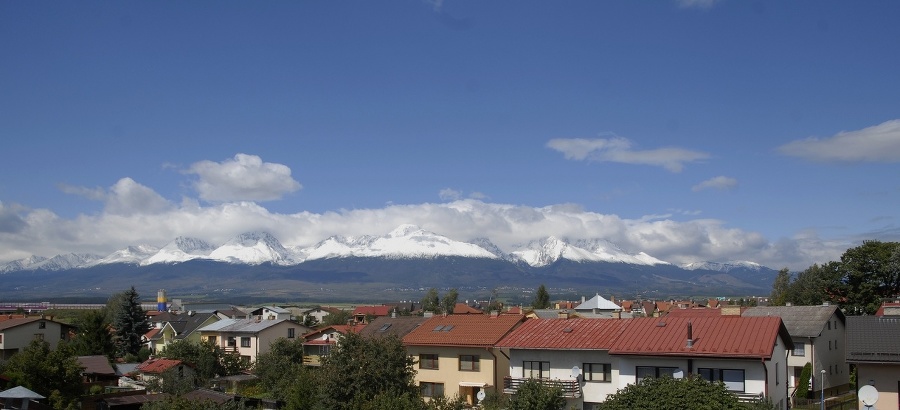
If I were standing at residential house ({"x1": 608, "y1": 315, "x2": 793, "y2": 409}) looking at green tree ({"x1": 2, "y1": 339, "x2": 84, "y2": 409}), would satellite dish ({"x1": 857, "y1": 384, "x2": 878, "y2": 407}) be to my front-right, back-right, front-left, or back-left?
back-left

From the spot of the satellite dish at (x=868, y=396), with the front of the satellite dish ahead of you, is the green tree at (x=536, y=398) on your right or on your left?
on your right

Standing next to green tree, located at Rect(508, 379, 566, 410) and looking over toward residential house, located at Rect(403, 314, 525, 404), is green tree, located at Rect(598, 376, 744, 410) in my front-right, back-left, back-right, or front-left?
back-right

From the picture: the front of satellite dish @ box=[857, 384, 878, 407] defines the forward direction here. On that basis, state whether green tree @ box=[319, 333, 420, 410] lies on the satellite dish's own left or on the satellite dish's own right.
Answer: on the satellite dish's own right

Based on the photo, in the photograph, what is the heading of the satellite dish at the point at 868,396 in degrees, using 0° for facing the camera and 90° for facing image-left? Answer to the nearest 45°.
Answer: approximately 0°
